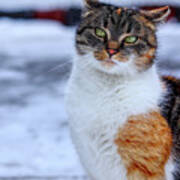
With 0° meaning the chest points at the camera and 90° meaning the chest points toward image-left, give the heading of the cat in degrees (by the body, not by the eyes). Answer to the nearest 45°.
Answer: approximately 45°
